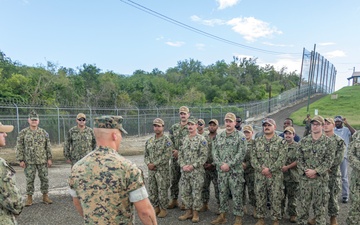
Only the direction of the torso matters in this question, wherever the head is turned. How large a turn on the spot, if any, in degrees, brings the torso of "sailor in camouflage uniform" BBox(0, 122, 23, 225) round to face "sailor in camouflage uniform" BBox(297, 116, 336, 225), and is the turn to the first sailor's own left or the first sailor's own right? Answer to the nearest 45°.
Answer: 0° — they already face them

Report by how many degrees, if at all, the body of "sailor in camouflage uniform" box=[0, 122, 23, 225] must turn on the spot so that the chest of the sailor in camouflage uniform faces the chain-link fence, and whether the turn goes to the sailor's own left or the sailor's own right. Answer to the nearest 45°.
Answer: approximately 90° to the sailor's own left

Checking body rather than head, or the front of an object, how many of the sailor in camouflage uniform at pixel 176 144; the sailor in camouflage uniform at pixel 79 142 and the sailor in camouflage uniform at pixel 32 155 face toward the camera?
3

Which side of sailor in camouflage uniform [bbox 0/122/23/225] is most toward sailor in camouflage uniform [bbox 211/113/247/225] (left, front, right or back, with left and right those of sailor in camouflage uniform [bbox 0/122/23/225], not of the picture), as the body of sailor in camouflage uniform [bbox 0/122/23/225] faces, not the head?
front

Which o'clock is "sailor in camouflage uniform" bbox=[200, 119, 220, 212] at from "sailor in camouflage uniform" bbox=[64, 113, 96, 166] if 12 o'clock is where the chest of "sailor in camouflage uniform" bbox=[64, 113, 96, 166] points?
"sailor in camouflage uniform" bbox=[200, 119, 220, 212] is roughly at 10 o'clock from "sailor in camouflage uniform" bbox=[64, 113, 96, 166].

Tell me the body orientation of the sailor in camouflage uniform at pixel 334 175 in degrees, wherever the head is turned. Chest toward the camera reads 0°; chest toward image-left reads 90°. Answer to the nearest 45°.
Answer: approximately 45°

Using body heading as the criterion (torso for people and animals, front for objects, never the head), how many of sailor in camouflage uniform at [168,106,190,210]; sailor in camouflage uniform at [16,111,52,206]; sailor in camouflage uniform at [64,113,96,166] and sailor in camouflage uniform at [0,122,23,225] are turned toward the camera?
3

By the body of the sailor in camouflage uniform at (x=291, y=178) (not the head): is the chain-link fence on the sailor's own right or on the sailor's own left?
on the sailor's own right

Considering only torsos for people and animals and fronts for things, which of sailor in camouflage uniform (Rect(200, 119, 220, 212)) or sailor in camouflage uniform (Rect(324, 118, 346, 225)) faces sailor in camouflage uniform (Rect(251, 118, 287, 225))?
sailor in camouflage uniform (Rect(324, 118, 346, 225))

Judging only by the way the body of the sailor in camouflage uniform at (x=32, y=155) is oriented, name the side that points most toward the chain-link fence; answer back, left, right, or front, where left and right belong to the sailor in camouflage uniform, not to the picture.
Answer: back

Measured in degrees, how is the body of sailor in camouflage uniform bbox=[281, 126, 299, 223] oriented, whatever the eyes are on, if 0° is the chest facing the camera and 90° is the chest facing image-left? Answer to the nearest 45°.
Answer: approximately 45°
